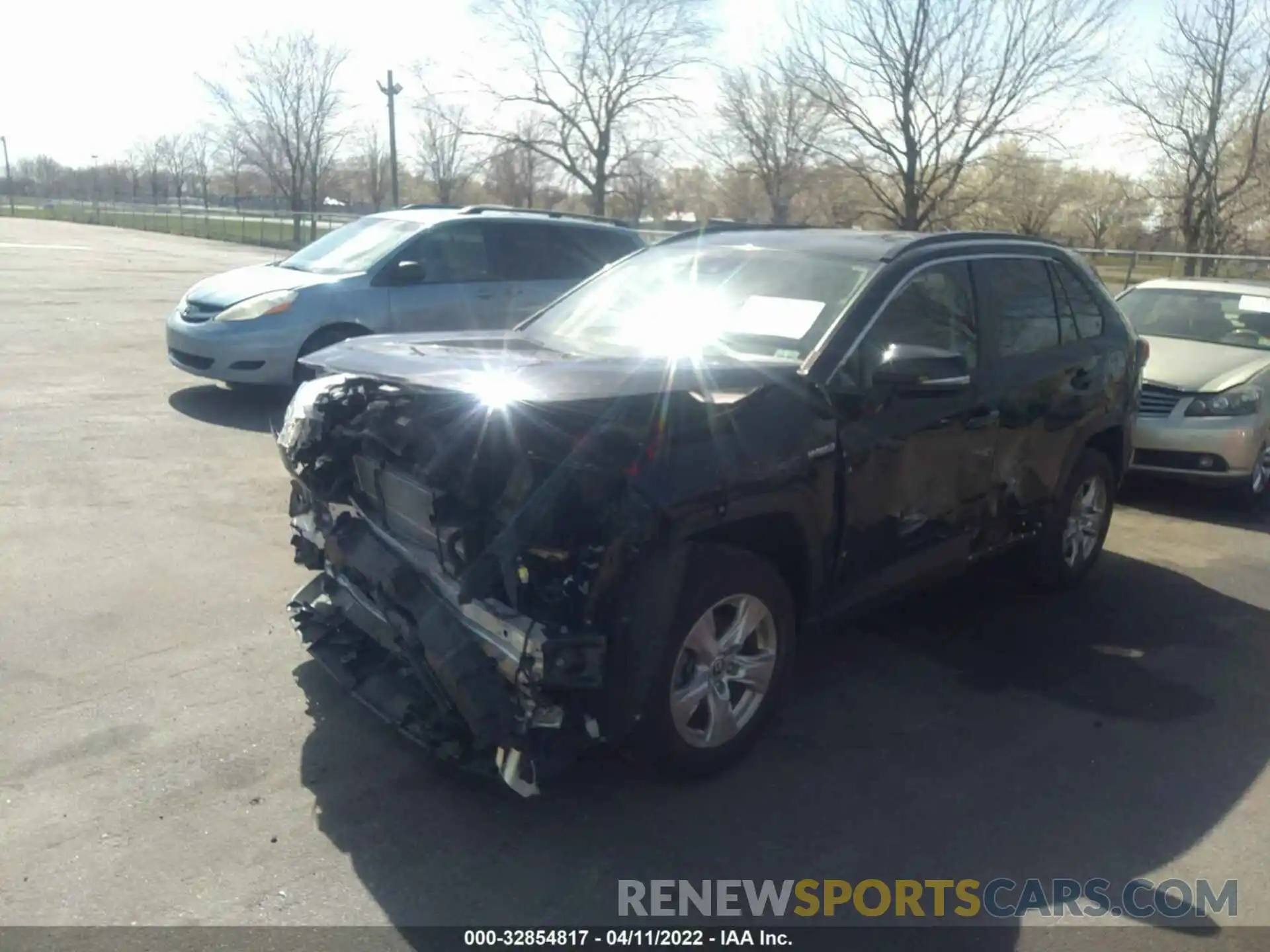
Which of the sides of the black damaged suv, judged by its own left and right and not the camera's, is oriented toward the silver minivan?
right

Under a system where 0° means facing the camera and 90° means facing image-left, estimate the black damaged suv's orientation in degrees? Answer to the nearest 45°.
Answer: approximately 45°

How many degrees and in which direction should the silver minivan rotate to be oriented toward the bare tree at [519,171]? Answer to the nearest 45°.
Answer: approximately 135° to its right

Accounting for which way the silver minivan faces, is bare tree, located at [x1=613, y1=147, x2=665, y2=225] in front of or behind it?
behind

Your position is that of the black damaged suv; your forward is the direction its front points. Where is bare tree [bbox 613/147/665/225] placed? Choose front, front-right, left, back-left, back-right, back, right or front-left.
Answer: back-right

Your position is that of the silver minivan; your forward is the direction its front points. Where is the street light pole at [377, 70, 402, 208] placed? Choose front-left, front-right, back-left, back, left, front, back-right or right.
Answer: back-right

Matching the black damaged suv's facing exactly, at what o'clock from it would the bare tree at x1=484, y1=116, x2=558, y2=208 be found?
The bare tree is roughly at 4 o'clock from the black damaged suv.
